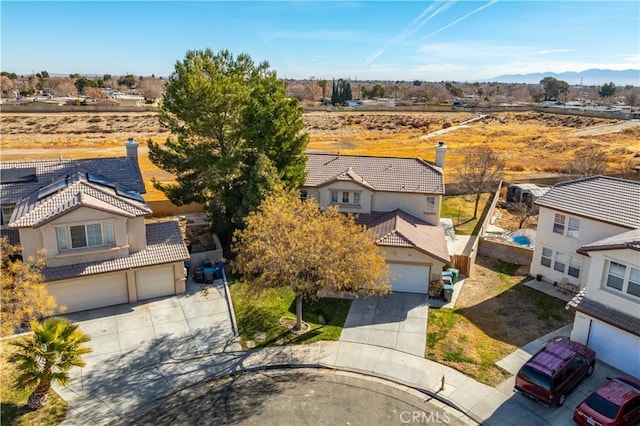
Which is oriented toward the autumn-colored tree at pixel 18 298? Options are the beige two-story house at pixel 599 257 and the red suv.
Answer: the beige two-story house

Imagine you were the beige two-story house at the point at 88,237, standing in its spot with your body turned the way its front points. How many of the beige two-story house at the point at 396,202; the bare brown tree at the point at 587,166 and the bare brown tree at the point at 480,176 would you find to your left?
3

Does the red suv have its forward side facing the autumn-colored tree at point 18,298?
no

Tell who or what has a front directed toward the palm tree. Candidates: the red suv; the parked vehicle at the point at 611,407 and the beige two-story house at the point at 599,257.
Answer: the beige two-story house

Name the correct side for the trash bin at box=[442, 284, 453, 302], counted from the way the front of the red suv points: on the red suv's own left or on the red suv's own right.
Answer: on the red suv's own left

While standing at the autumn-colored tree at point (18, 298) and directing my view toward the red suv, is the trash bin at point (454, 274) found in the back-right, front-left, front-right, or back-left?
front-left

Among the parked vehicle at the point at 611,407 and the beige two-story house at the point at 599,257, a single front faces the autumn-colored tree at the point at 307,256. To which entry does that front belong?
the beige two-story house

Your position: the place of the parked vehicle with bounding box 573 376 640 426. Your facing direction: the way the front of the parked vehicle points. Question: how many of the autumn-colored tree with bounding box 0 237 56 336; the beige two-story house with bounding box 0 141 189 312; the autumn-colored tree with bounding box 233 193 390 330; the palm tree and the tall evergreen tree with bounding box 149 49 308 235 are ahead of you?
0

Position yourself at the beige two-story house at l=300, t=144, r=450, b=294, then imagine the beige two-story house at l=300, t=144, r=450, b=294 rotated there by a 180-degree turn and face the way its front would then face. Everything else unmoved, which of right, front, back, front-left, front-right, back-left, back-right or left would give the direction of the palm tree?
back-left

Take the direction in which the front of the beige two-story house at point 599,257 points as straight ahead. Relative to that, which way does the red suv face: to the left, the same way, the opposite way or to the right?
the opposite way

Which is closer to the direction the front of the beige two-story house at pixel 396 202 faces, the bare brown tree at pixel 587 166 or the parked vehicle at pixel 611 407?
the parked vehicle

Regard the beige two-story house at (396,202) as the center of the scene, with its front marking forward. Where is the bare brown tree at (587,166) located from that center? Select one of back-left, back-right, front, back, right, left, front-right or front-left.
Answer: back-left

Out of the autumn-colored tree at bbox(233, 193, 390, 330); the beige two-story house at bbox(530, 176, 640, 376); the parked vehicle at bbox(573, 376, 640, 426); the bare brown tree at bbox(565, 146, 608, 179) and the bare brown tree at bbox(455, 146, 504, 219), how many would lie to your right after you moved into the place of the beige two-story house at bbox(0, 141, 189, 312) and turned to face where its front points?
0

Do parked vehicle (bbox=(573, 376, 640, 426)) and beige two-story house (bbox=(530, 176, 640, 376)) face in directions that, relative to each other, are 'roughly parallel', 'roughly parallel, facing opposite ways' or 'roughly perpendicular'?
roughly parallel, facing opposite ways

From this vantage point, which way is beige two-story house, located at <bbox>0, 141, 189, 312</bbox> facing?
toward the camera

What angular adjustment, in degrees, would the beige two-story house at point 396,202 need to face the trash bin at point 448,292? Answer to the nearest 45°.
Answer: approximately 45° to its left

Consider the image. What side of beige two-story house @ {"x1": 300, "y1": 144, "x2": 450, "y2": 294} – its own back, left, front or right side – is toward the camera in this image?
front

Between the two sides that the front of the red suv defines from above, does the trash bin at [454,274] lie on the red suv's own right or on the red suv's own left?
on the red suv's own left

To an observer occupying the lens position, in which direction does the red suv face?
facing away from the viewer and to the right of the viewer
